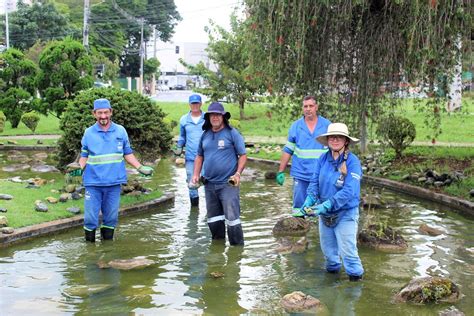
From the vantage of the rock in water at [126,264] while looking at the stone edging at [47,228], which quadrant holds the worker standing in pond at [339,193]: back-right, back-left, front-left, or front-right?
back-right

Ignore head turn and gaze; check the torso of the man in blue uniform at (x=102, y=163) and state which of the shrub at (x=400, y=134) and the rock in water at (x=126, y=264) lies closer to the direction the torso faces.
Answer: the rock in water

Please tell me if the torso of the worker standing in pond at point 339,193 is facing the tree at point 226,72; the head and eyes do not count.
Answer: no

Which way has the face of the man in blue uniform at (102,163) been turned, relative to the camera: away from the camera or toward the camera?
toward the camera

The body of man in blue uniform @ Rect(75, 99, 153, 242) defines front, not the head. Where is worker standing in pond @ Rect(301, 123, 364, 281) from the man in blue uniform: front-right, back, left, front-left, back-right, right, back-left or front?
front-left

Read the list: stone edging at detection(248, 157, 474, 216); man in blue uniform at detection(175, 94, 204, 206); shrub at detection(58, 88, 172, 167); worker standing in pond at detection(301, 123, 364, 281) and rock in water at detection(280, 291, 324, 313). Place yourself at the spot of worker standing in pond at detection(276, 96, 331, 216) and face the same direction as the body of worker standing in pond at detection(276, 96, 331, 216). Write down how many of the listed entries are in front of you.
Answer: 2

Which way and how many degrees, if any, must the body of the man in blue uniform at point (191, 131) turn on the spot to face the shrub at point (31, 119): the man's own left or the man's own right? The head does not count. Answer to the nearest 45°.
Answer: approximately 135° to the man's own right

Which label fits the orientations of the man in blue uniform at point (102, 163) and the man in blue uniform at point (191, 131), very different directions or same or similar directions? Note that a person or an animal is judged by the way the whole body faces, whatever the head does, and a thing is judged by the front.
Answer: same or similar directions

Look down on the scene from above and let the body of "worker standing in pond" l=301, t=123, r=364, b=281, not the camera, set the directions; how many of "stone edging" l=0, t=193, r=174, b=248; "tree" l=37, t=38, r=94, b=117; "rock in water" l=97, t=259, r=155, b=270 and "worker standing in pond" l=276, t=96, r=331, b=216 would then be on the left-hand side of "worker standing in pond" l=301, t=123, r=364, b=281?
0

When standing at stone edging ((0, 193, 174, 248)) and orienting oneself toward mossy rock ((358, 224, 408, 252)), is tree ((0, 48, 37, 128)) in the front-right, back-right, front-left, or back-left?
back-left

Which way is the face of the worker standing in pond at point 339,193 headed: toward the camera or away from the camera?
toward the camera

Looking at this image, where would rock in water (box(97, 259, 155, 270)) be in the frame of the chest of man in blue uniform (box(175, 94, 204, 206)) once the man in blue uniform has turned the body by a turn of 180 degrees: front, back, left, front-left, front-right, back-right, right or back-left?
back

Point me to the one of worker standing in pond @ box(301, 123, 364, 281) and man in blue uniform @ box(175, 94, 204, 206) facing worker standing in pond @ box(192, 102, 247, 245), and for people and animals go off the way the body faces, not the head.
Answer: the man in blue uniform

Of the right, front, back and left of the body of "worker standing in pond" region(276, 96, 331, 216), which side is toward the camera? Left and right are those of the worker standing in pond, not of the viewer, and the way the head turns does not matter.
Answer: front

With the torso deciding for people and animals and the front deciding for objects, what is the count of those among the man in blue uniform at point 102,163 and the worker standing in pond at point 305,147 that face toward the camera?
2

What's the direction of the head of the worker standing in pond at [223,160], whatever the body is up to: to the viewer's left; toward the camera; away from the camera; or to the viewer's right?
toward the camera

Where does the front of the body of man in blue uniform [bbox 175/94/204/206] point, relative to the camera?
toward the camera
